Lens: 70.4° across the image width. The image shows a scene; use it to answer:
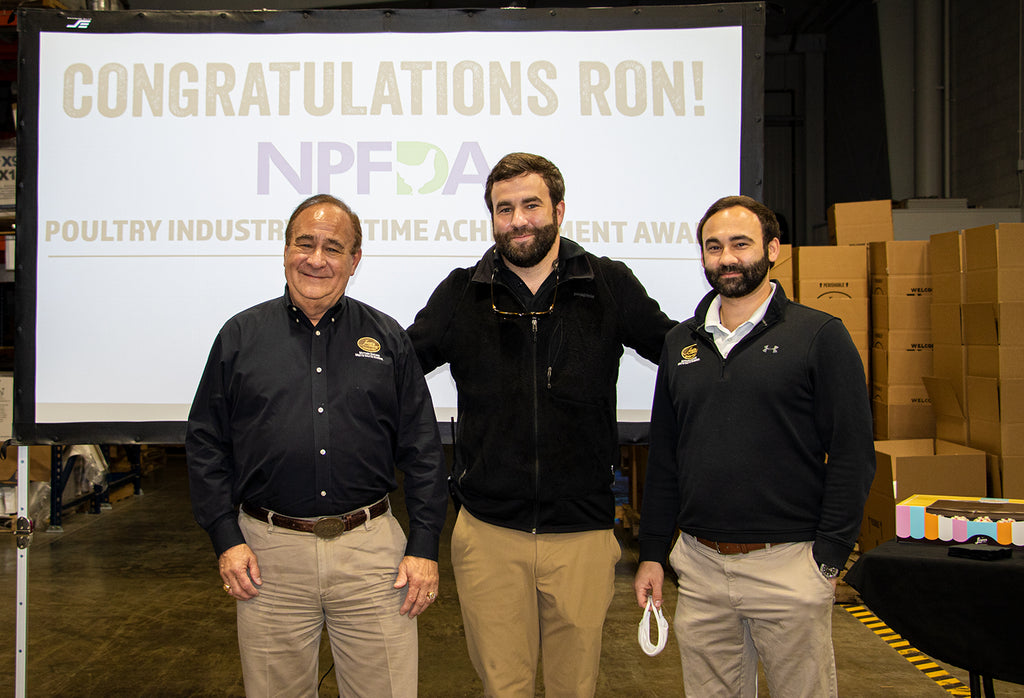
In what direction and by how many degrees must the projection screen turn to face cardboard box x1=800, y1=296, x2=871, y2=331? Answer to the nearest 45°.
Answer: approximately 135° to its left

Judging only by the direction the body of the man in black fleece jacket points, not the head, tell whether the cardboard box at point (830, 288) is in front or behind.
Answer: behind

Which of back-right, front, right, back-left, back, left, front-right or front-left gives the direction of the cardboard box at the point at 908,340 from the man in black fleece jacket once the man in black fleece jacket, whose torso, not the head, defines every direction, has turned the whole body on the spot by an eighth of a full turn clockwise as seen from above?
back

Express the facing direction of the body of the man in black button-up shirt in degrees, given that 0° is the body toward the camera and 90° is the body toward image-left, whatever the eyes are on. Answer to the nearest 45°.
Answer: approximately 0°

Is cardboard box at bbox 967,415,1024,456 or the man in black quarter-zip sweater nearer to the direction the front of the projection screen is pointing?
the man in black quarter-zip sweater

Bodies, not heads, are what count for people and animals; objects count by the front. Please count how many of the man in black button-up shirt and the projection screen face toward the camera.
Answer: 2

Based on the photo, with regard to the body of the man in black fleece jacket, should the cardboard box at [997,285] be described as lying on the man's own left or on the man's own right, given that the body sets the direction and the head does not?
on the man's own left

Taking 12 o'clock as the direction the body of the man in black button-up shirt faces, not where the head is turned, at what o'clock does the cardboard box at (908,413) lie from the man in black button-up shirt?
The cardboard box is roughly at 8 o'clock from the man in black button-up shirt.

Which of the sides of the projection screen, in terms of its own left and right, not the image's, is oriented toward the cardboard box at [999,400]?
left

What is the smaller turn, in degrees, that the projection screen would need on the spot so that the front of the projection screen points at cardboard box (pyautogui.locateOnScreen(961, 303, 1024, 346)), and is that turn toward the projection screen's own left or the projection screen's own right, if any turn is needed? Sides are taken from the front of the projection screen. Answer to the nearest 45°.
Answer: approximately 90° to the projection screen's own left

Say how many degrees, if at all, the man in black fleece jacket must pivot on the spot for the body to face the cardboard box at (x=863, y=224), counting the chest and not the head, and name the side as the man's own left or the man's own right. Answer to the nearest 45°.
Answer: approximately 135° to the man's own left

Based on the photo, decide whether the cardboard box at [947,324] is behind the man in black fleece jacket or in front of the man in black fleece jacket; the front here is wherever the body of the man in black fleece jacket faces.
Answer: behind
